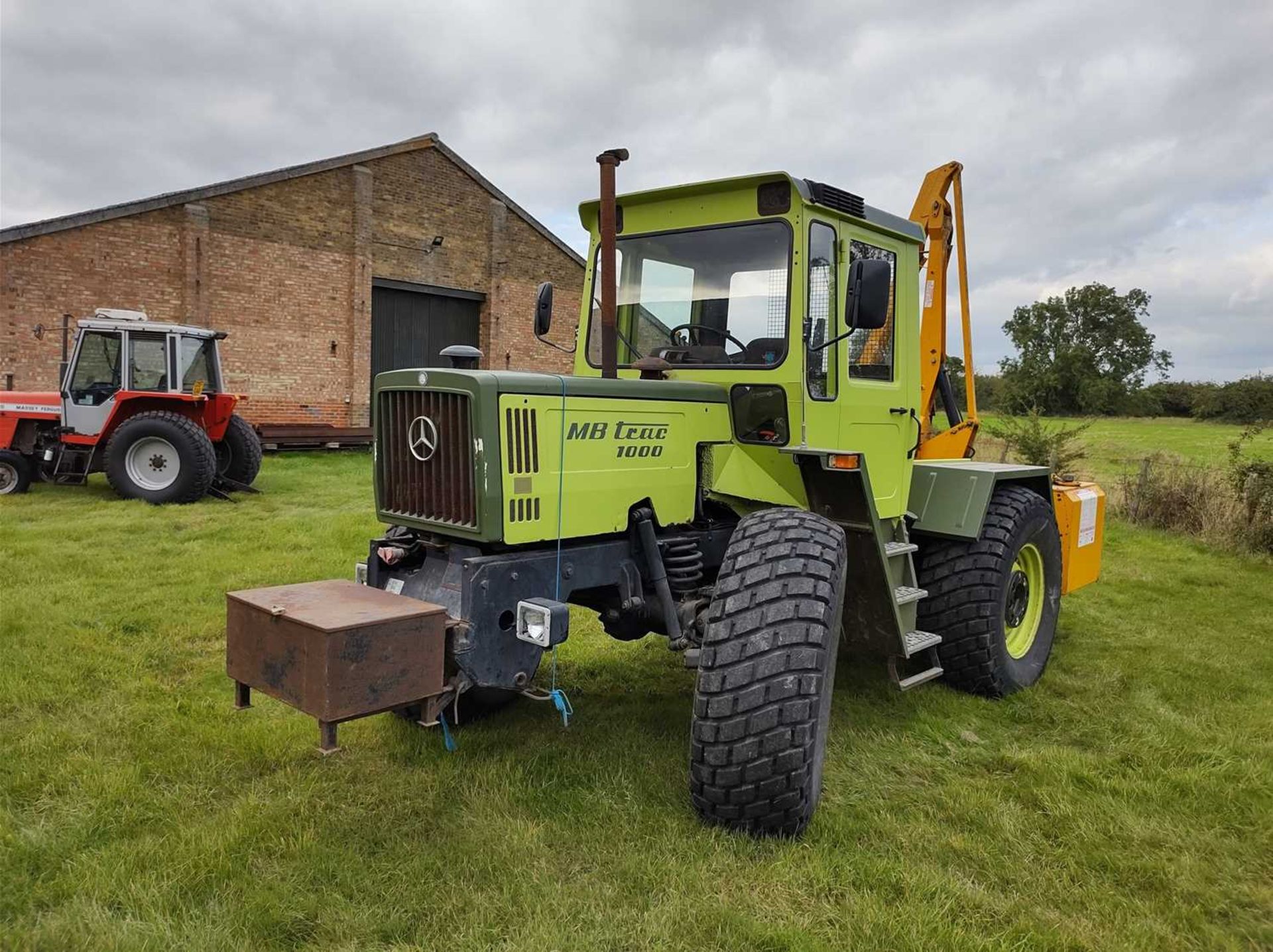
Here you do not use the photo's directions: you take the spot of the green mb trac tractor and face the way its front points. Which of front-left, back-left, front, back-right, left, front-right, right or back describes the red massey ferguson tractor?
right

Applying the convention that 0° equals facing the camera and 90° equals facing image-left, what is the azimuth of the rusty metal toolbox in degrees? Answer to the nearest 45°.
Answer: approximately 45°

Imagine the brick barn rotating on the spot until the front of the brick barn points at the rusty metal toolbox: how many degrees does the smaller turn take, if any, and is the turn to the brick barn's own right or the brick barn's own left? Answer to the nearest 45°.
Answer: approximately 45° to the brick barn's own right

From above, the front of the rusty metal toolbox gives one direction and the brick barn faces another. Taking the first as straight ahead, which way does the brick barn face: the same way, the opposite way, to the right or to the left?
to the left

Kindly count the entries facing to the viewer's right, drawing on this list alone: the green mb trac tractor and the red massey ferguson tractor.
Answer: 0

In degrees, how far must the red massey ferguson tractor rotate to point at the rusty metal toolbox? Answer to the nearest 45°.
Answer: approximately 135° to its left

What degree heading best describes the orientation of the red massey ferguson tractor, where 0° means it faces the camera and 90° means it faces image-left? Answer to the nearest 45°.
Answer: approximately 135°

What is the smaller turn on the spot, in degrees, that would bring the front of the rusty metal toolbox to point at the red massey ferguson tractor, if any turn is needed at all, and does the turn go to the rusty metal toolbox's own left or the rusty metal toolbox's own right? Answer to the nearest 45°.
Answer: approximately 135° to the rusty metal toolbox's own right

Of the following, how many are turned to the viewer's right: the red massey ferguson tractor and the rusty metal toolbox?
0

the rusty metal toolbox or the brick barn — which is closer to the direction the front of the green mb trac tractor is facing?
the rusty metal toolbox

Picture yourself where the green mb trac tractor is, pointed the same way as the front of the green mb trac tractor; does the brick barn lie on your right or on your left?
on your right

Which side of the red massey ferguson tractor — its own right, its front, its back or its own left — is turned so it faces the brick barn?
right
